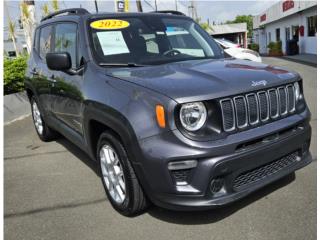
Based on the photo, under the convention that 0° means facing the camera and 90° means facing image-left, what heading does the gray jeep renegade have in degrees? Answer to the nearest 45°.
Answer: approximately 315°

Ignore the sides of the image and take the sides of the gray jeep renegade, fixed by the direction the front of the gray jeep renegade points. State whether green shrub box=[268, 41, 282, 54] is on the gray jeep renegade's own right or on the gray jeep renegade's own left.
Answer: on the gray jeep renegade's own left

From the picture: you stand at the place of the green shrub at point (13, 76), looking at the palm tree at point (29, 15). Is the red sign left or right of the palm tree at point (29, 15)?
right

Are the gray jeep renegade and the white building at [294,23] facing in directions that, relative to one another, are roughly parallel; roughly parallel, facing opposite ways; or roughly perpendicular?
roughly perpendicular

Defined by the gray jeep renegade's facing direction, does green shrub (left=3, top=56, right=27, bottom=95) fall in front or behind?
behind

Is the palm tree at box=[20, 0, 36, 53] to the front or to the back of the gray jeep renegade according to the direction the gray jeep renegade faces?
to the back
